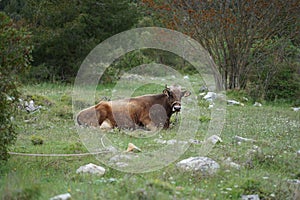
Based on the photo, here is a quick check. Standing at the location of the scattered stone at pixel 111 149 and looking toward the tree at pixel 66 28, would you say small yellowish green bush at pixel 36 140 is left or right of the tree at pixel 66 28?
left

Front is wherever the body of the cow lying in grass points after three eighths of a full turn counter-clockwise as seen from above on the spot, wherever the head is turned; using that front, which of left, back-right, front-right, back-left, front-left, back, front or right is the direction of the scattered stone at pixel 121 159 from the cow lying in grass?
back-left

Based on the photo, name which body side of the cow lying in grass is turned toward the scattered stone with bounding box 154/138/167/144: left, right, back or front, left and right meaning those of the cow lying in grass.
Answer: right

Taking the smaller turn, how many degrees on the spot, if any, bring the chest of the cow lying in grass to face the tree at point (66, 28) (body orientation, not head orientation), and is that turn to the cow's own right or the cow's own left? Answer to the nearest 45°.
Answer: approximately 90° to the cow's own left

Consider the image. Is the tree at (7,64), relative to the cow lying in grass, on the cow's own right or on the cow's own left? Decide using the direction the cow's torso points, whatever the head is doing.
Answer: on the cow's own right

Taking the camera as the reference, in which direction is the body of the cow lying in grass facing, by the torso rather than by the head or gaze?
to the viewer's right

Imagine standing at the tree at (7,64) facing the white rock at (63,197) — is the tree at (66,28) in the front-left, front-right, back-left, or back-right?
back-left

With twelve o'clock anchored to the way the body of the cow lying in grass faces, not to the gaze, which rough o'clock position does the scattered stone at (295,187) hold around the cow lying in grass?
The scattered stone is roughly at 2 o'clock from the cow lying in grass.

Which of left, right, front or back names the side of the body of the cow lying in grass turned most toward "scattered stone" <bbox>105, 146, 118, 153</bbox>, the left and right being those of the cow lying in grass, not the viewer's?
right

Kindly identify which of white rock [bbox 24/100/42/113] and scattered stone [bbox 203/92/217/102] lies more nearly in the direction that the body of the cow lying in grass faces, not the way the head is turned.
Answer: the scattered stone
